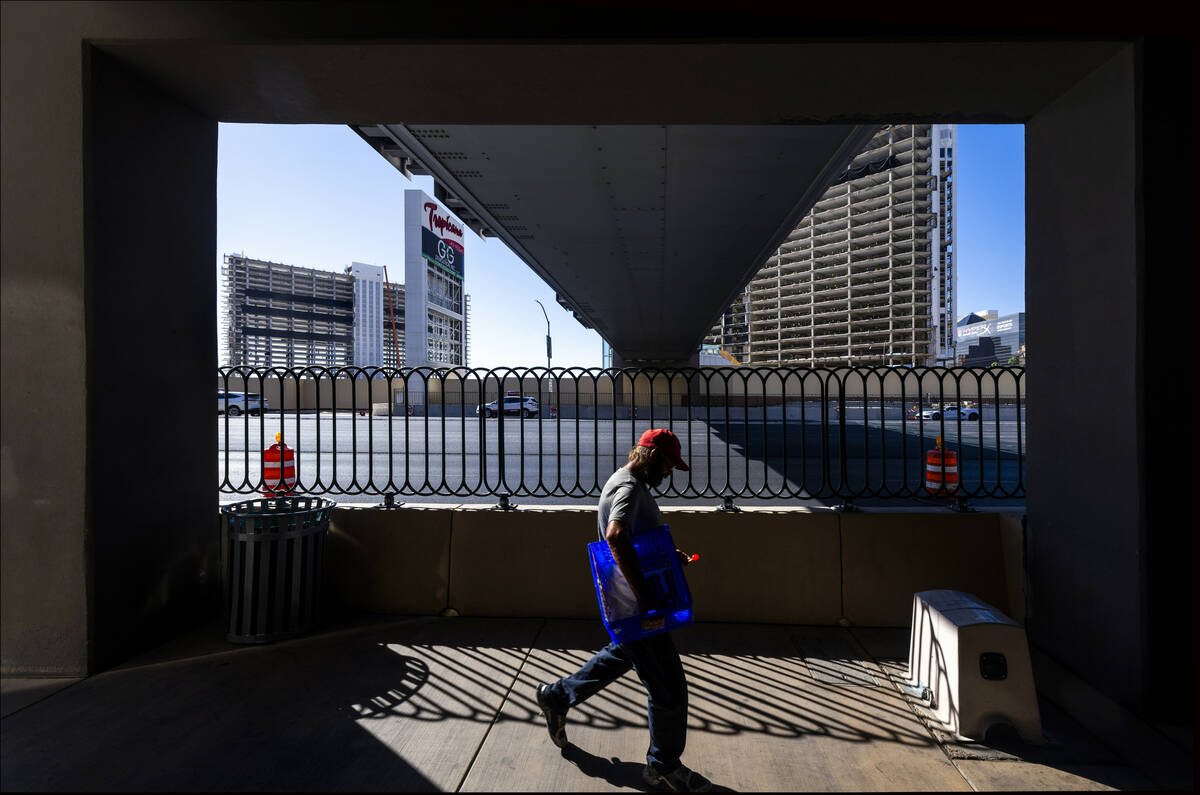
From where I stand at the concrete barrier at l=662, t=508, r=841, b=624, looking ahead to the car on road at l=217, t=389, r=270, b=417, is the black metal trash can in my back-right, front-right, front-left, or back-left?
front-left

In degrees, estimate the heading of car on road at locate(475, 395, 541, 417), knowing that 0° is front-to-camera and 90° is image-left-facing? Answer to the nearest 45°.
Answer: approximately 90°

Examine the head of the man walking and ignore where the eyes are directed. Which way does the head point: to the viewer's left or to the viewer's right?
to the viewer's right

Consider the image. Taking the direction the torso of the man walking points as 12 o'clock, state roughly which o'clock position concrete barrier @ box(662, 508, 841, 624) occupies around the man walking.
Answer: The concrete barrier is roughly at 10 o'clock from the man walking.

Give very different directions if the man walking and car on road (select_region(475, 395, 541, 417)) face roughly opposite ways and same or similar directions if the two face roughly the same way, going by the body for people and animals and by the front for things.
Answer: very different directions

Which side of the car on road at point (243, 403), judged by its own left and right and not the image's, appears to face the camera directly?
right

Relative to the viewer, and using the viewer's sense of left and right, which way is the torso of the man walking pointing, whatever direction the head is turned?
facing to the right of the viewer

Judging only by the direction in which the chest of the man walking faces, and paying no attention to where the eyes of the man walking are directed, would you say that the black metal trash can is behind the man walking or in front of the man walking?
behind

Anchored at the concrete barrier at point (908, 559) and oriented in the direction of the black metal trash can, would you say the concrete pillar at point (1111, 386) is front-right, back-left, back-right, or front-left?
back-left
